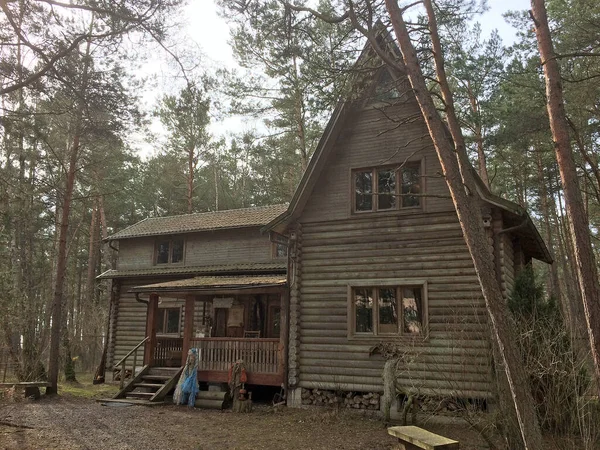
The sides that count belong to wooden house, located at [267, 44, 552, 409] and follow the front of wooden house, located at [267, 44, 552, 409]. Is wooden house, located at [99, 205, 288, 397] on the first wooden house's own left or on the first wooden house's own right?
on the first wooden house's own right

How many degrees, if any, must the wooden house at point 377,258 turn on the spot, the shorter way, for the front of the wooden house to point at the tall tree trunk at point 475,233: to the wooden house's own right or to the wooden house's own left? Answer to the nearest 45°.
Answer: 0° — it already faces it

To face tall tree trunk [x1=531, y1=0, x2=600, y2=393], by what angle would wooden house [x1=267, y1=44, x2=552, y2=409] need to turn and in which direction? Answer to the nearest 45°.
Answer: approximately 45° to its left

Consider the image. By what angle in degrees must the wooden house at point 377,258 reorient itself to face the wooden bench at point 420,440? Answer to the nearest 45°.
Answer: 0° — it already faces it

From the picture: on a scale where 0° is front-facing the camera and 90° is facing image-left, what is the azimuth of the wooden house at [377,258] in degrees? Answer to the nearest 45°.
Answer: approximately 0°

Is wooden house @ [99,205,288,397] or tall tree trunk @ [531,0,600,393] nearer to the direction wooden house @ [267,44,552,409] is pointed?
the tall tree trunk

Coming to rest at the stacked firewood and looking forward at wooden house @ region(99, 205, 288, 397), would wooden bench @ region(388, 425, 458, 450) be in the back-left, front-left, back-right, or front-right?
back-left

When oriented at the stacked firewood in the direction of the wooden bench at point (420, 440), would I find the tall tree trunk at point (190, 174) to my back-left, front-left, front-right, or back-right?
back-right
